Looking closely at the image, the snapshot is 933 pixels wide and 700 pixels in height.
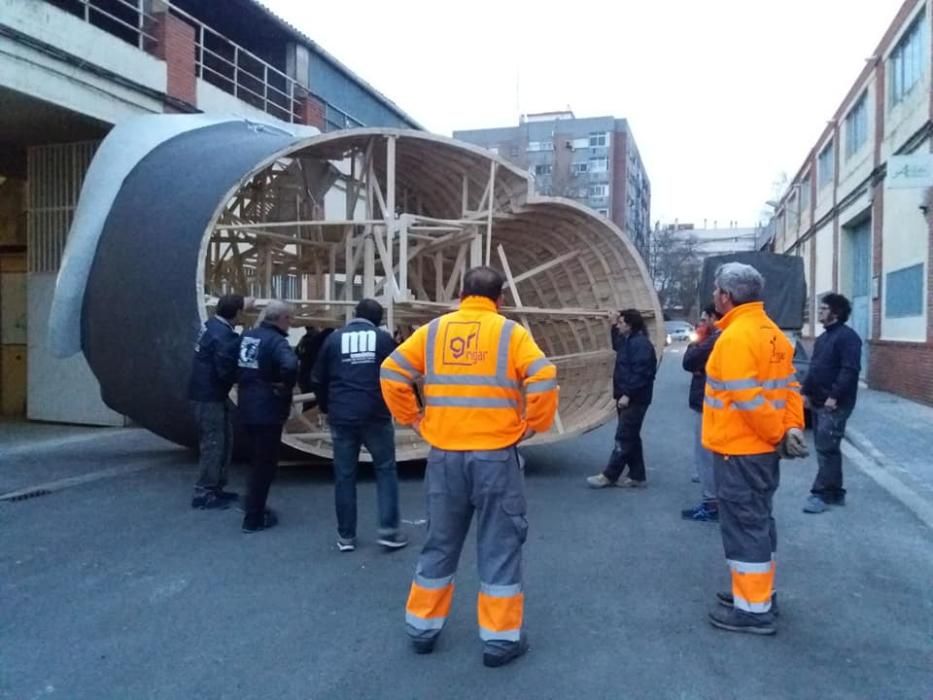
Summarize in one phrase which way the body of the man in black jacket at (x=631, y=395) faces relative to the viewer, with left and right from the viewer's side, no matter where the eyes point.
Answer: facing to the left of the viewer

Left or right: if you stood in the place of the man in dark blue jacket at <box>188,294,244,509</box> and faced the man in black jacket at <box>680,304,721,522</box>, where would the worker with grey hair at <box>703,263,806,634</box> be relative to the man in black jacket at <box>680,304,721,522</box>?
right

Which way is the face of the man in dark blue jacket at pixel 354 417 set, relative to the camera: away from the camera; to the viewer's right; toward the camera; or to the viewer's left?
away from the camera

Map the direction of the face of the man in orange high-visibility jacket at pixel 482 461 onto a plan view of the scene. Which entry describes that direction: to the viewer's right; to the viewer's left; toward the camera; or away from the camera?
away from the camera

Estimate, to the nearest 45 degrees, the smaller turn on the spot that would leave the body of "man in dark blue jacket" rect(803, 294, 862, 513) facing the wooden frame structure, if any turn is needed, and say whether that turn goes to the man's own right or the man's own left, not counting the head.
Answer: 0° — they already face it

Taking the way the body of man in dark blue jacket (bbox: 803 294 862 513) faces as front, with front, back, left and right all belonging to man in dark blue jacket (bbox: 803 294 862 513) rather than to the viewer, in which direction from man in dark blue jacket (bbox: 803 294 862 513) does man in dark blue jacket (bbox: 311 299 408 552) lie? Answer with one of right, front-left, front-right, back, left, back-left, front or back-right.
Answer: front-left

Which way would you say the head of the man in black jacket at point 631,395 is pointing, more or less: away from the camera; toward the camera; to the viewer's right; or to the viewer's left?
to the viewer's left

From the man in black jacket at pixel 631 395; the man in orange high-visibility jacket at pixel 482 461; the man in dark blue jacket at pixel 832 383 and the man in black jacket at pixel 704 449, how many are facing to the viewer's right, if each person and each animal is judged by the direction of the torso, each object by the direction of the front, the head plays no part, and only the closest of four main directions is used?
0

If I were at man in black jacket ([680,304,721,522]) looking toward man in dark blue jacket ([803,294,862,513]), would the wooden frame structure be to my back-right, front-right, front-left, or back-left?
back-left

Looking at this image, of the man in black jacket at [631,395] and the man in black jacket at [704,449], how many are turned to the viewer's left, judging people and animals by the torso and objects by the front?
2

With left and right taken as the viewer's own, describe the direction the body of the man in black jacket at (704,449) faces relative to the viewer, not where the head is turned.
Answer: facing to the left of the viewer

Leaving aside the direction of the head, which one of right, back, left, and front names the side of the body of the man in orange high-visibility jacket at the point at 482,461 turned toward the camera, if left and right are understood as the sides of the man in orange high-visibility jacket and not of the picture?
back

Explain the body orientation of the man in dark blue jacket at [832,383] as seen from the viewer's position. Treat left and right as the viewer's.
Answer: facing to the left of the viewer

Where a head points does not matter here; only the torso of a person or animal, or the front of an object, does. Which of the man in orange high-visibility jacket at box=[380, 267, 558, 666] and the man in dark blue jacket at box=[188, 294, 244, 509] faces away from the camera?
the man in orange high-visibility jacket

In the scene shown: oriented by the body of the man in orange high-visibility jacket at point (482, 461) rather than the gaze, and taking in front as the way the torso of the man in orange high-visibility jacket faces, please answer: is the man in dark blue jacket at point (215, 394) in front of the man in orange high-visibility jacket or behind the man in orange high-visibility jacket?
in front

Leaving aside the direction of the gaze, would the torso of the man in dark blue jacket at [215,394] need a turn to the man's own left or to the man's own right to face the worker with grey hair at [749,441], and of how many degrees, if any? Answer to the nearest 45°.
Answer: approximately 45° to the man's own right
